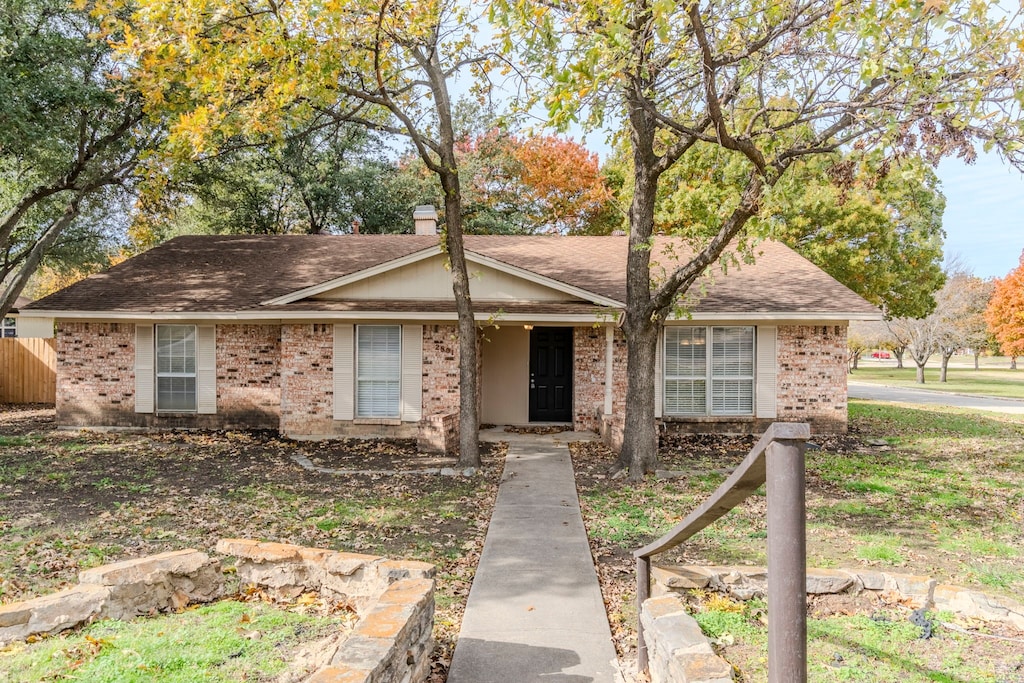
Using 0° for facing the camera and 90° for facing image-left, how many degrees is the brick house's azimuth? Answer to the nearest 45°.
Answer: approximately 0°

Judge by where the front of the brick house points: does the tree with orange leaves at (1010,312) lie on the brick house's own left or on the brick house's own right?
on the brick house's own left

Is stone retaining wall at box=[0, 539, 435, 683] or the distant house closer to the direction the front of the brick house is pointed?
the stone retaining wall

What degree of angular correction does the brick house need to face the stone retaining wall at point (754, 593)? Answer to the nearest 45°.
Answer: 0° — it already faces it

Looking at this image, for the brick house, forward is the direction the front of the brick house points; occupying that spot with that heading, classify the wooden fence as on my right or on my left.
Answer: on my right

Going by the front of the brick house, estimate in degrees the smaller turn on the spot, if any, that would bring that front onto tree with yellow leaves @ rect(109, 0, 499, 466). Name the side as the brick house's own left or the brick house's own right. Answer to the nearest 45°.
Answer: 0° — it already faces it

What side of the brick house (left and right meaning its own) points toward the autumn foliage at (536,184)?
back

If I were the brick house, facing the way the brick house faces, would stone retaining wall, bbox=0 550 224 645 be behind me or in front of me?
in front

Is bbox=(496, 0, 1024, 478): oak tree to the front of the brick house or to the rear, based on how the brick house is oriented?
to the front

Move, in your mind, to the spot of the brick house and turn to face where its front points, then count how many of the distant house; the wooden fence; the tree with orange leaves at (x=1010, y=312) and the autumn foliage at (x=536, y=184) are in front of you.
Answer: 0

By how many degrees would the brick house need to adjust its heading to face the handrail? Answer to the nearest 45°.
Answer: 0° — it already faces it

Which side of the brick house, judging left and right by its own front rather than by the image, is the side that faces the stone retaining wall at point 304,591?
front

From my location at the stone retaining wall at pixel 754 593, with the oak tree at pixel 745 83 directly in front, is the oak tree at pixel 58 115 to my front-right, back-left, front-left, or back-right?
front-left
